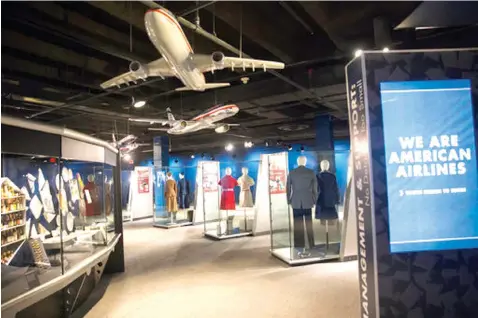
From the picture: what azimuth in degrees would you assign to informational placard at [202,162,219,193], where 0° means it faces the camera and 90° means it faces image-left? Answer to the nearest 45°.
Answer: approximately 0°

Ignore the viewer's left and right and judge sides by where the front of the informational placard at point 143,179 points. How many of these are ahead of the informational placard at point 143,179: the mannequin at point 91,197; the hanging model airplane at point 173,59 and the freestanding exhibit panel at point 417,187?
3
